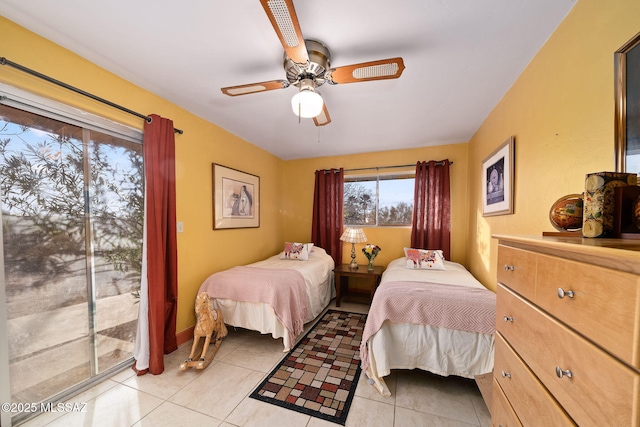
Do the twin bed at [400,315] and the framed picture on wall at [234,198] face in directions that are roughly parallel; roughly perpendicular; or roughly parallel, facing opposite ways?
roughly perpendicular

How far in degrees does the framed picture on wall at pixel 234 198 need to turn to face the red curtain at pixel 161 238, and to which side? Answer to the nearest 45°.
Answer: approximately 90° to its right

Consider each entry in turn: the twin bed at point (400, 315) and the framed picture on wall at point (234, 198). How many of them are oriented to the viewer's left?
0

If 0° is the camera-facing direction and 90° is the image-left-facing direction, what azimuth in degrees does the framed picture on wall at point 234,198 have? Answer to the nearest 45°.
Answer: approximately 315°

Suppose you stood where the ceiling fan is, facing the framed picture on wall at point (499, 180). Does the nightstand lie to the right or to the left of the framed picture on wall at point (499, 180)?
left

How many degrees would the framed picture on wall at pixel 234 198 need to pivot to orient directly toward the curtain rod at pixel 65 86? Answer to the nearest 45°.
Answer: approximately 90° to its right

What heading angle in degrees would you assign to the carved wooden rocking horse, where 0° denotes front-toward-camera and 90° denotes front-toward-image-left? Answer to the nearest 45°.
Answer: approximately 45°

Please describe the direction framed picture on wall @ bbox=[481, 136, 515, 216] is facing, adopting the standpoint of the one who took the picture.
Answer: facing the viewer and to the left of the viewer

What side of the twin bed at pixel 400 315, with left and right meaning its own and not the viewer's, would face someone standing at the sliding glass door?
right

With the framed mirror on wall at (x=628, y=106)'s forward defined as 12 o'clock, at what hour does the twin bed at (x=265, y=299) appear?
The twin bed is roughly at 1 o'clock from the framed mirror on wall.

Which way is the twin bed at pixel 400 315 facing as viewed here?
toward the camera

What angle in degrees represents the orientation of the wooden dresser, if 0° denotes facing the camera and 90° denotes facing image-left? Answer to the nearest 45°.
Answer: approximately 45°

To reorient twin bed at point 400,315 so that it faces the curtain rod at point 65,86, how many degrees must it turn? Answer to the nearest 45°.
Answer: approximately 90° to its right
